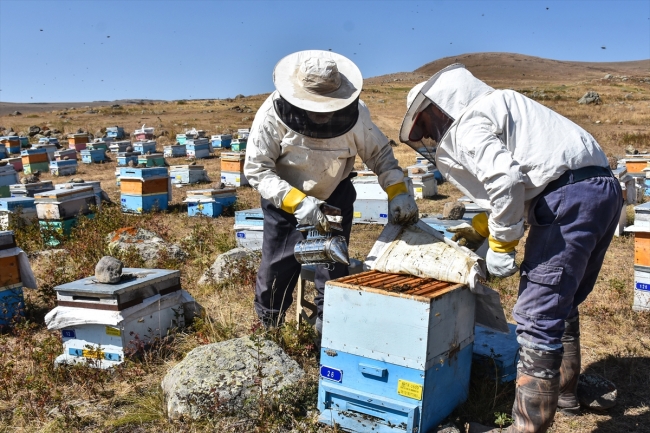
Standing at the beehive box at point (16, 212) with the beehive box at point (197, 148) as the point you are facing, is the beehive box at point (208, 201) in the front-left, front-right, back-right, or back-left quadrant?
front-right

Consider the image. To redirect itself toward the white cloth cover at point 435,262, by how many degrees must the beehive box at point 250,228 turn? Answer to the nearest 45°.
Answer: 0° — it already faces it

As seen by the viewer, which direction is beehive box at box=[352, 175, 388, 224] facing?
toward the camera

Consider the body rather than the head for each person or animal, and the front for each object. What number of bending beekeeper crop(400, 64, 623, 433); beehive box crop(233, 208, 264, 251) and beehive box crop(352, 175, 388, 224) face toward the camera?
2

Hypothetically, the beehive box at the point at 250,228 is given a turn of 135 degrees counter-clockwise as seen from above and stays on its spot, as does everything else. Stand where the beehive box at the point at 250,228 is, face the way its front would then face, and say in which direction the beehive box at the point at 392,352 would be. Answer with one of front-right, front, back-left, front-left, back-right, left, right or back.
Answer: back-right

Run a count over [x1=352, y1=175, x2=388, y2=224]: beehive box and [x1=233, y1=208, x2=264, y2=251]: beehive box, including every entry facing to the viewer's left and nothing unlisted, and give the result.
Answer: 0

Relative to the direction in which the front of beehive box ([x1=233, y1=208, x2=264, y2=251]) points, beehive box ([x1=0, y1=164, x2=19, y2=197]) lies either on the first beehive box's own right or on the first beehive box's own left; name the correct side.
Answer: on the first beehive box's own right

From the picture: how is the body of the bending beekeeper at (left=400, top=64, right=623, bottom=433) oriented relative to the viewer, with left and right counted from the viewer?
facing to the left of the viewer

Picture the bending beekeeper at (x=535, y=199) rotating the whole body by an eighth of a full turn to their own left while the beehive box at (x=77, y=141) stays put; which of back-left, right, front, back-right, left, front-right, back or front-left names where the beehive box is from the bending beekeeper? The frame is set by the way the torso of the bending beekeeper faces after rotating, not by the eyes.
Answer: right

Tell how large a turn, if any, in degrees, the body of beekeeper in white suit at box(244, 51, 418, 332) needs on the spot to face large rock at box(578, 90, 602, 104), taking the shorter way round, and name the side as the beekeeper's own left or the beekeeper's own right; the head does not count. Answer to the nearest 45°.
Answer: approximately 135° to the beekeeper's own left

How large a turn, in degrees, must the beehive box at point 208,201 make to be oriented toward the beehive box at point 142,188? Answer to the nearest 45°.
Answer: approximately 45° to its right

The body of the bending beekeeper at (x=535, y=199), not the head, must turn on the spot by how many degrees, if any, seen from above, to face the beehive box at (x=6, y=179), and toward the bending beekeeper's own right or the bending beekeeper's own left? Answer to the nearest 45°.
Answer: approximately 45° to the bending beekeeper's own right

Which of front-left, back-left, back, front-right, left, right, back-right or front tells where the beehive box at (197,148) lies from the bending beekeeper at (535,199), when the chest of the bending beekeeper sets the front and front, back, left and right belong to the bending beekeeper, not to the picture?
front-right

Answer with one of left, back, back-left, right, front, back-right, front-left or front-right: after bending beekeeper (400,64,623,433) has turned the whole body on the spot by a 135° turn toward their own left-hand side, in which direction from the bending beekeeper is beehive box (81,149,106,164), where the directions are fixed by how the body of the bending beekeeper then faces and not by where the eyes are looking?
back

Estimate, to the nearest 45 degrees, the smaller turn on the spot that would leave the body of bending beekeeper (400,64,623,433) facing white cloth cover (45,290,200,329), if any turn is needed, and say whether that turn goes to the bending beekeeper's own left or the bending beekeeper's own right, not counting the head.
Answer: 0° — they already face it

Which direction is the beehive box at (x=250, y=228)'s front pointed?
toward the camera

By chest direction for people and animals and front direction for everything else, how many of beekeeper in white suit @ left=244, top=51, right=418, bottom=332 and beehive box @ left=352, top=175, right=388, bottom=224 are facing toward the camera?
2

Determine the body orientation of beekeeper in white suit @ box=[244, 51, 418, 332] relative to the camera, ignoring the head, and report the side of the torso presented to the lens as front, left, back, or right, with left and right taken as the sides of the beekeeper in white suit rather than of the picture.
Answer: front
